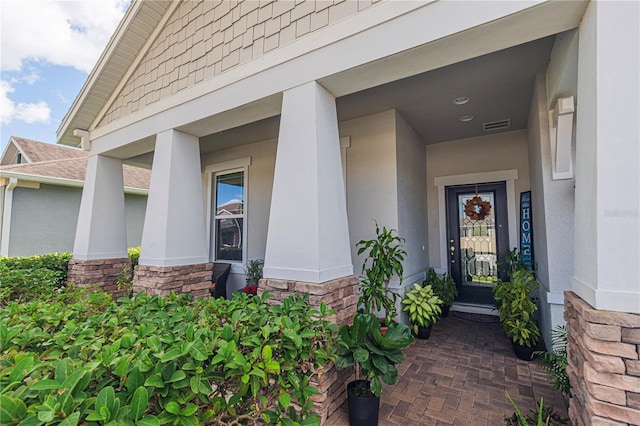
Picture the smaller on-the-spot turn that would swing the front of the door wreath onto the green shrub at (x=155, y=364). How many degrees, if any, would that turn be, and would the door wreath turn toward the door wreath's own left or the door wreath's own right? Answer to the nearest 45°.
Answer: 0° — it already faces it

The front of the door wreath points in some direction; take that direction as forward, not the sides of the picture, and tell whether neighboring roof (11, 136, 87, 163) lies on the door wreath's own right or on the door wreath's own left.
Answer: on the door wreath's own right

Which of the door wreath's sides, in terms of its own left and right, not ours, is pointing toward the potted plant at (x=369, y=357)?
front

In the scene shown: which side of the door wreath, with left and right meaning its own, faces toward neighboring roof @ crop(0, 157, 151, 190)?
right

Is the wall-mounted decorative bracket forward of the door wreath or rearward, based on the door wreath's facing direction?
forward

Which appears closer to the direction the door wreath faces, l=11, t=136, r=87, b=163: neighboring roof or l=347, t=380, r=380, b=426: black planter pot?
the black planter pot

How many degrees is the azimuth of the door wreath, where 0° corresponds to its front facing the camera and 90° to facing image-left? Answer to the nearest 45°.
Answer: approximately 0°

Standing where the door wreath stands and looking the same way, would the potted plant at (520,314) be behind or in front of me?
in front

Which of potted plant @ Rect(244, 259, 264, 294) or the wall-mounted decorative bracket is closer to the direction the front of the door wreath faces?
the wall-mounted decorative bracket

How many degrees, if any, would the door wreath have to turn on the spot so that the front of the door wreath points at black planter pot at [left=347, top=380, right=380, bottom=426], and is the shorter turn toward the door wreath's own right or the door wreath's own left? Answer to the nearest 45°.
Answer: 0° — it already faces it

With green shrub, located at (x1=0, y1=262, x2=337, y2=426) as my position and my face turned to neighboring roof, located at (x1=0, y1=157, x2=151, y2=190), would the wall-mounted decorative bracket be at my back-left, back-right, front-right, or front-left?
back-right
